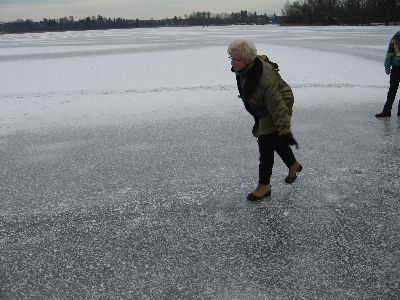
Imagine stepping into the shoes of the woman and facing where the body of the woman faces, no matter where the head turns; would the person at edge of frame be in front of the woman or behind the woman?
behind

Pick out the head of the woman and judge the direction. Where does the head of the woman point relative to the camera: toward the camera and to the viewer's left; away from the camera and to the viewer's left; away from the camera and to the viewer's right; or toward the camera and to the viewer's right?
toward the camera and to the viewer's left

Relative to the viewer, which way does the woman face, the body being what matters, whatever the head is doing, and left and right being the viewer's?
facing the viewer and to the left of the viewer
